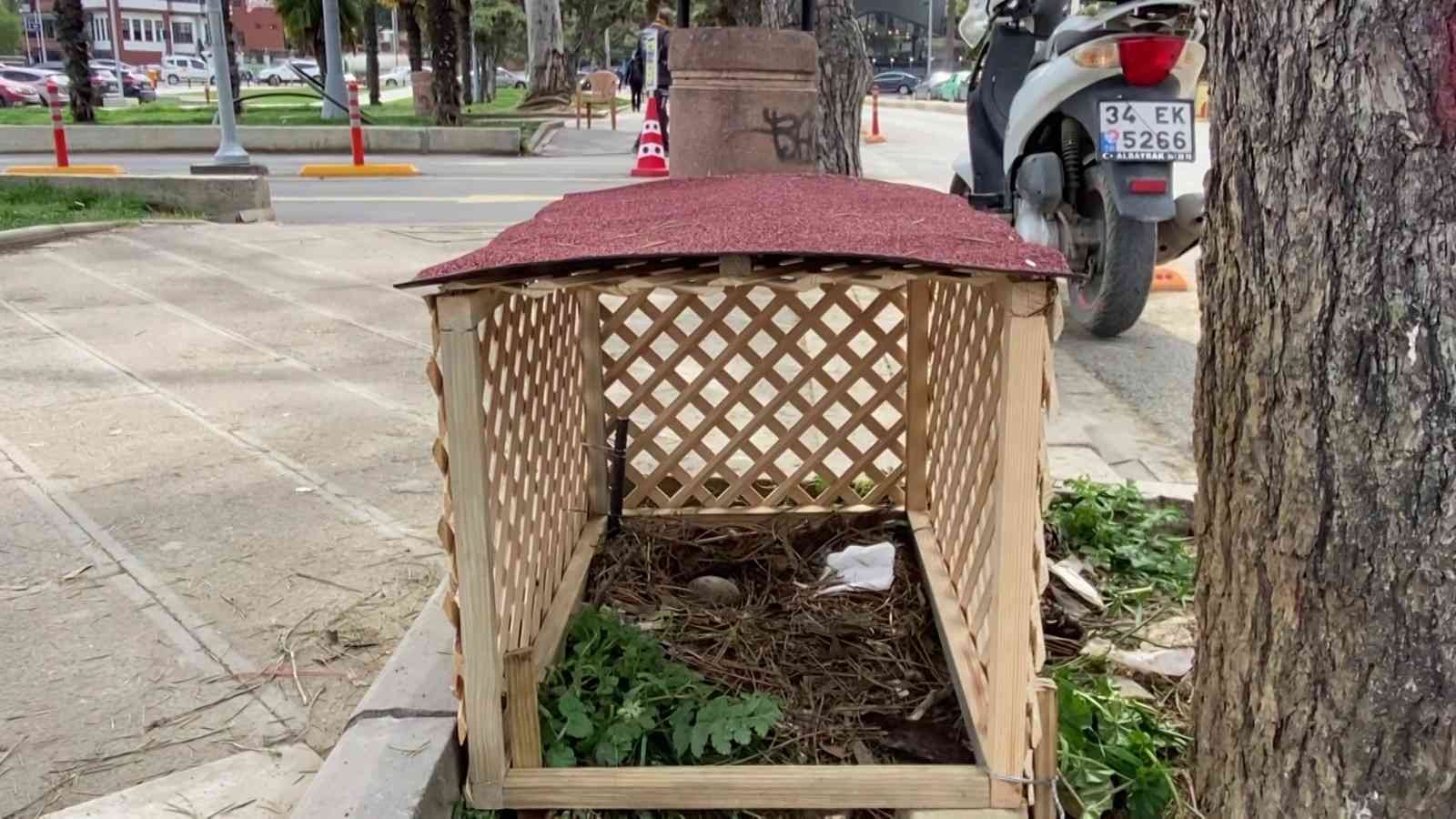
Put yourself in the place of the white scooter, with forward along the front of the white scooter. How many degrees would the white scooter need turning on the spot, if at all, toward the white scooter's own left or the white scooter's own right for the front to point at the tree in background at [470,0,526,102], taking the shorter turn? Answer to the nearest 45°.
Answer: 0° — it already faces it

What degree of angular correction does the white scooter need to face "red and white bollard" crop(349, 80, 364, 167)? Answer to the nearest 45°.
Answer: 0° — it already faces it

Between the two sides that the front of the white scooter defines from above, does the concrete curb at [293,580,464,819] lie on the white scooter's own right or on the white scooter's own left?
on the white scooter's own left

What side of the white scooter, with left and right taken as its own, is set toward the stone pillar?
front

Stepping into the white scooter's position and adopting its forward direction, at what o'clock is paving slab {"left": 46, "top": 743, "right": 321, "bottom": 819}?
The paving slab is roughly at 8 o'clock from the white scooter.

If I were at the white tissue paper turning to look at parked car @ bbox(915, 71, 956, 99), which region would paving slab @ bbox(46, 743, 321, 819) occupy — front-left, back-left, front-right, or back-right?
back-left

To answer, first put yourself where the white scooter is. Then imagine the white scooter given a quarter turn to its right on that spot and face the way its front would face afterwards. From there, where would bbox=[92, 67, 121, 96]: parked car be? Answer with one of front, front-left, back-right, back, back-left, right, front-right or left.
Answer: left

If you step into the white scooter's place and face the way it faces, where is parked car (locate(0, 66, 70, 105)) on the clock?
The parked car is roughly at 12 o'clock from the white scooter.

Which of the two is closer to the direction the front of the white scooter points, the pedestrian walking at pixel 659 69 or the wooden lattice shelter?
the pedestrian walking

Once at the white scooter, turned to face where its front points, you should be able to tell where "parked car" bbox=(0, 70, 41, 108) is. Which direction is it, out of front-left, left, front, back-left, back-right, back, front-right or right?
front

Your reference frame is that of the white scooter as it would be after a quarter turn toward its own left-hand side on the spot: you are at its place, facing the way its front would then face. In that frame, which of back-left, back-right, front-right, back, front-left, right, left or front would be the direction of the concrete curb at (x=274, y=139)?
right

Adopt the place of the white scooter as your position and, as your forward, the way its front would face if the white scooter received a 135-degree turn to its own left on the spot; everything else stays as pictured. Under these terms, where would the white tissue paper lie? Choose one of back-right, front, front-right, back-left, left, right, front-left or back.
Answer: front

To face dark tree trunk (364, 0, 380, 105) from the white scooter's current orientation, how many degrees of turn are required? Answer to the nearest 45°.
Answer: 0° — it already faces it

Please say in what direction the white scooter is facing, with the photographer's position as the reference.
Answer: facing away from the viewer and to the left of the viewer

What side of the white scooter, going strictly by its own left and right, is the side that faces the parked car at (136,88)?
front

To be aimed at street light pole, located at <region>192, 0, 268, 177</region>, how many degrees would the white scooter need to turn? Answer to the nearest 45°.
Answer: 0° — it already faces it

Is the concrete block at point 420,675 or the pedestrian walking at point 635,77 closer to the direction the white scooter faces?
the pedestrian walking

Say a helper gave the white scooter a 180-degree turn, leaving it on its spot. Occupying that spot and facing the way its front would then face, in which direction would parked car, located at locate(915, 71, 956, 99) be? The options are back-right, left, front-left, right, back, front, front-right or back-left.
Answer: back-left

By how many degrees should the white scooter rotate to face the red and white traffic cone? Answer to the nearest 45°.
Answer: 0° — it already faces it
